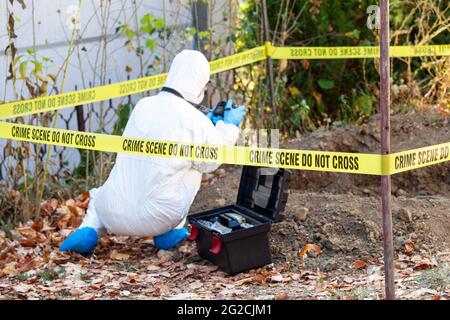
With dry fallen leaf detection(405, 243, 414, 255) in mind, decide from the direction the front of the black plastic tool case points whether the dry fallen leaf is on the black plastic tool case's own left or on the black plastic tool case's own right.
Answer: on the black plastic tool case's own left

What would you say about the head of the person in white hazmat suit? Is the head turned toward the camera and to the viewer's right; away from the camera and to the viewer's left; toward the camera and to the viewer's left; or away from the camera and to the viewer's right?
away from the camera and to the viewer's right

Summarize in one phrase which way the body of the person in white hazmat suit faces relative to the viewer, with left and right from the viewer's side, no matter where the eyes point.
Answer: facing away from the viewer and to the right of the viewer

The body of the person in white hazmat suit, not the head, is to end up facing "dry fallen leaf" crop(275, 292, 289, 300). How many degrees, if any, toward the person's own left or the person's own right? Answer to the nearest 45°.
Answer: approximately 90° to the person's own right

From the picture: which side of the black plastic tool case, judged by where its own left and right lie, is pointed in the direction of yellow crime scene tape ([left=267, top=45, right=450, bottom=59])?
back

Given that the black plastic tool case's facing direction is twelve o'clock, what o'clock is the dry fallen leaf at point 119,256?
The dry fallen leaf is roughly at 2 o'clock from the black plastic tool case.

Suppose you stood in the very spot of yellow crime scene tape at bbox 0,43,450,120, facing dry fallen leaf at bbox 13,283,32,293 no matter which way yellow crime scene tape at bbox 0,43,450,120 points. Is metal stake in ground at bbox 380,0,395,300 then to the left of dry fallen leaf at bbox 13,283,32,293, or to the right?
left

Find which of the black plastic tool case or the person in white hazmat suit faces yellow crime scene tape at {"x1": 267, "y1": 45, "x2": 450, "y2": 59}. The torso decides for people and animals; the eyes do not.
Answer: the person in white hazmat suit

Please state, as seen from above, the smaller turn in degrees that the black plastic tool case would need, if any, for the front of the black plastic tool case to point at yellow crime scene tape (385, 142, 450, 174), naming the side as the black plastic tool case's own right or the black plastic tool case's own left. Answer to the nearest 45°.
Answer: approximately 90° to the black plastic tool case's own left

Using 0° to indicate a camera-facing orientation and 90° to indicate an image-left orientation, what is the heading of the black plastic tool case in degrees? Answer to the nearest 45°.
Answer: approximately 45°

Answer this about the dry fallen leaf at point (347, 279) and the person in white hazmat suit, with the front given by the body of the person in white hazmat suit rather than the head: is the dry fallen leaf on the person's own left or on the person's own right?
on the person's own right
